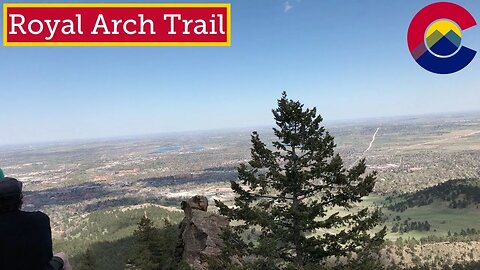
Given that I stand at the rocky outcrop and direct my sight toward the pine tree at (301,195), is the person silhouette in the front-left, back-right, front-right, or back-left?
front-right

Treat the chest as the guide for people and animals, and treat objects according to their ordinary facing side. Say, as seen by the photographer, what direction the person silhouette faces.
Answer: facing away from the viewer

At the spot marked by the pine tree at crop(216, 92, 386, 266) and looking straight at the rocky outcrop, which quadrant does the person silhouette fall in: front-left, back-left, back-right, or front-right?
back-left

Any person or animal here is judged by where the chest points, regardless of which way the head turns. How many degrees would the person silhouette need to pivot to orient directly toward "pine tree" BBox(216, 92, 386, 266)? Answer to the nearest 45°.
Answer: approximately 45° to its right

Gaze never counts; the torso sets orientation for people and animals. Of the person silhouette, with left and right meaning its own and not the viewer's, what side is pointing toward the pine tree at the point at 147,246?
front

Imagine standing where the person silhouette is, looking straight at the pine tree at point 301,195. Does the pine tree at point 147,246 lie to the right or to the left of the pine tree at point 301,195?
left

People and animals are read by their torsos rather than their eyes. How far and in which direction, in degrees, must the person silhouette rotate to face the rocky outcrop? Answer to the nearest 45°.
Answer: approximately 45° to its right
